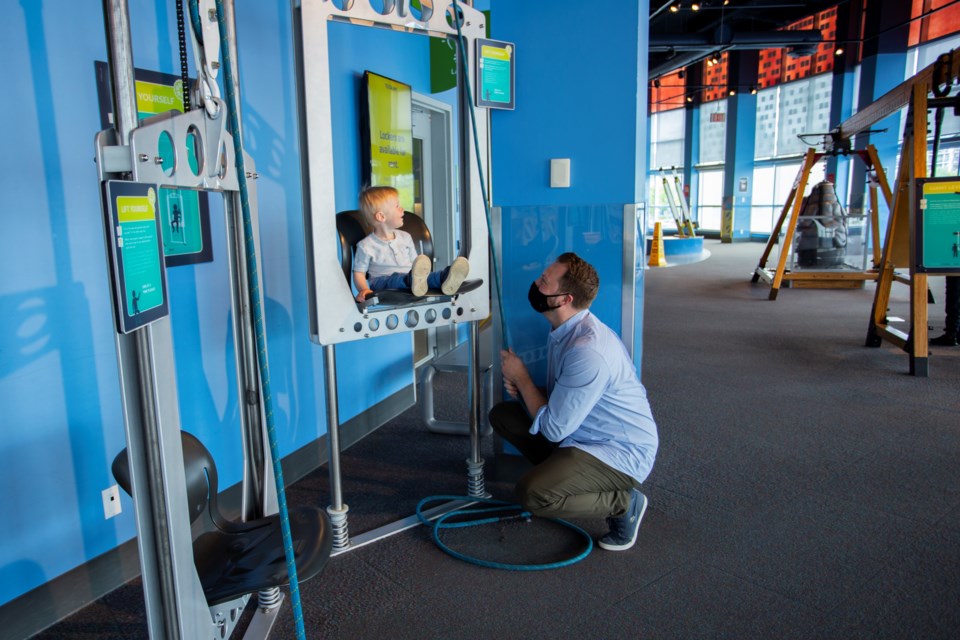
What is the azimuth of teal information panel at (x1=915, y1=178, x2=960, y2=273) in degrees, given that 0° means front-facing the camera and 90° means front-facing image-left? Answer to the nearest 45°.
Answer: approximately 0°

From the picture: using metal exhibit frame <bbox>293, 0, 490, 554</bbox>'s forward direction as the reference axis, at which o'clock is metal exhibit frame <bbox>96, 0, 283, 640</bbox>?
metal exhibit frame <bbox>96, 0, 283, 640</bbox> is roughly at 2 o'clock from metal exhibit frame <bbox>293, 0, 490, 554</bbox>.

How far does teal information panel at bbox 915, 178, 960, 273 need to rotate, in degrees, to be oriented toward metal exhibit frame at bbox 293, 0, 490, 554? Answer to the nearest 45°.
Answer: approximately 45° to its right

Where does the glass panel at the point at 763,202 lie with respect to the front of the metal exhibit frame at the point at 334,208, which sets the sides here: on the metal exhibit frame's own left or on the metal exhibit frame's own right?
on the metal exhibit frame's own left

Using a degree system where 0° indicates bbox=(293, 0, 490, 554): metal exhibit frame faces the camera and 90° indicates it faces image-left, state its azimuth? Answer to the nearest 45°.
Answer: approximately 315°

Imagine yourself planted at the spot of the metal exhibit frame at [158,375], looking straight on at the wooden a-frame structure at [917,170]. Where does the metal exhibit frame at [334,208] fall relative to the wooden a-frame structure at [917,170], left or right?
left

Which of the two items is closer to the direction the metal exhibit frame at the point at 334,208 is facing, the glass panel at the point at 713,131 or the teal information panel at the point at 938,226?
the teal information panel

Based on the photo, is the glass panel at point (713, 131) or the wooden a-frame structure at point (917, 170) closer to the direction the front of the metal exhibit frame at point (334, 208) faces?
the wooden a-frame structure
